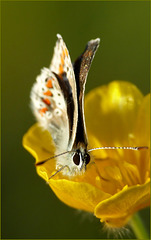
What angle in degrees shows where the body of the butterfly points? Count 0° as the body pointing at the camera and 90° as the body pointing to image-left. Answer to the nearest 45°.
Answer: approximately 315°
